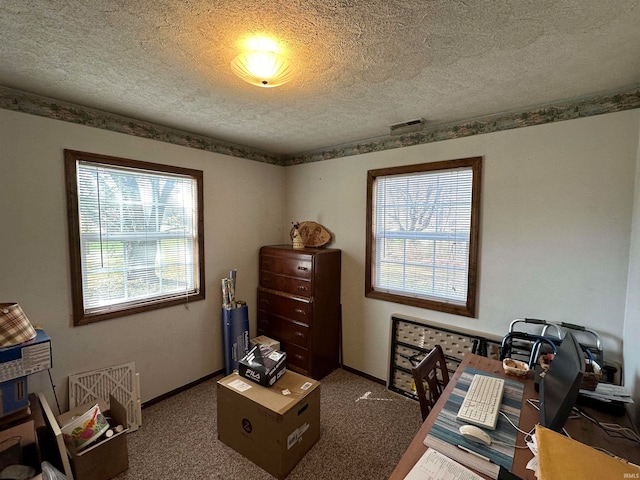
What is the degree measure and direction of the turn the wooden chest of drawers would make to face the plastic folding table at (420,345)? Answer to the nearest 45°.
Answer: approximately 90° to its left

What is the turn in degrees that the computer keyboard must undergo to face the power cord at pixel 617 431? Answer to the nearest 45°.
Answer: approximately 180°

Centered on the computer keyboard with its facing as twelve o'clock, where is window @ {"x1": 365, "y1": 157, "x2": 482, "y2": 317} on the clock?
The window is roughly at 2 o'clock from the computer keyboard.

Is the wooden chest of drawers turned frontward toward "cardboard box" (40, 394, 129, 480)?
yes

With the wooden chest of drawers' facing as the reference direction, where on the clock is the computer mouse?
The computer mouse is roughly at 10 o'clock from the wooden chest of drawers.

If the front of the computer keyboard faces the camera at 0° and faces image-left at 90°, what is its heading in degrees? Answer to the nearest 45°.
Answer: approximately 90°

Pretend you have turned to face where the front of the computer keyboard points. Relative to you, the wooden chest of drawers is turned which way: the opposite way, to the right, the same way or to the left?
to the left

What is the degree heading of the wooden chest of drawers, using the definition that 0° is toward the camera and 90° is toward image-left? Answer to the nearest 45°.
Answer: approximately 45°

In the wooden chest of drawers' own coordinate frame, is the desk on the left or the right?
on its left

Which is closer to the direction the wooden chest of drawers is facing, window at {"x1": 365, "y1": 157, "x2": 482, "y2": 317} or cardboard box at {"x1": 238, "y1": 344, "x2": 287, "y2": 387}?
the cardboard box

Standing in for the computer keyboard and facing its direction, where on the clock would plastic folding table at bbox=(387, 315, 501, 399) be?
The plastic folding table is roughly at 2 o'clock from the computer keyboard.
